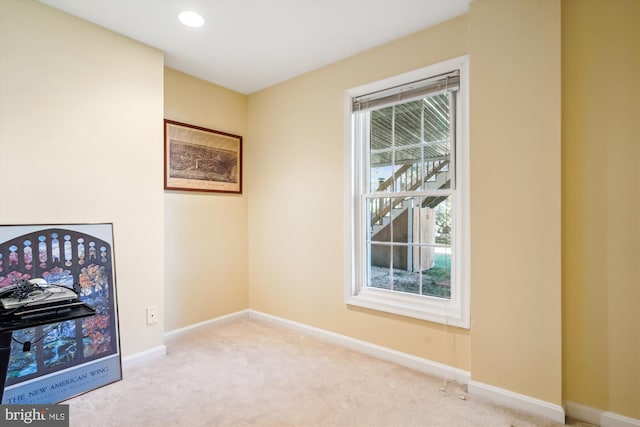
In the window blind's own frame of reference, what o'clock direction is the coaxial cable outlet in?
The coaxial cable outlet is roughly at 1 o'clock from the window blind.

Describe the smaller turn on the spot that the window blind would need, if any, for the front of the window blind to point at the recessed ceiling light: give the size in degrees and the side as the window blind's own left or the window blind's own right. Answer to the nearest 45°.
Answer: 0° — it already faces it

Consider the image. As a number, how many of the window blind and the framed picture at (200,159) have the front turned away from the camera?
0

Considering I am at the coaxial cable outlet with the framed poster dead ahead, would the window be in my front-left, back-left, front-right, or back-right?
back-left

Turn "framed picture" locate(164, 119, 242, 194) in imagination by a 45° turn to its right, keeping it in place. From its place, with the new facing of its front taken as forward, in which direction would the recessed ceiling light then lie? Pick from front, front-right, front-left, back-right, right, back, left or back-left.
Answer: front

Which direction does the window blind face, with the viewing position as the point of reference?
facing the viewer and to the left of the viewer

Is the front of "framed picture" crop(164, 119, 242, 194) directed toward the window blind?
yes

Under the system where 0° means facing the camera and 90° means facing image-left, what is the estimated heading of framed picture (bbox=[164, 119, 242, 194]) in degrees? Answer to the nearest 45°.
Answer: approximately 315°

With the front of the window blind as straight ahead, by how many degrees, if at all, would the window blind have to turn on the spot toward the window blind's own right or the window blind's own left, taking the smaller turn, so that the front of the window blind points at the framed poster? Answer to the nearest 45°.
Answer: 0° — it already faces it

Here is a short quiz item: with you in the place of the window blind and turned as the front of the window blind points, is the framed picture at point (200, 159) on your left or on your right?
on your right
